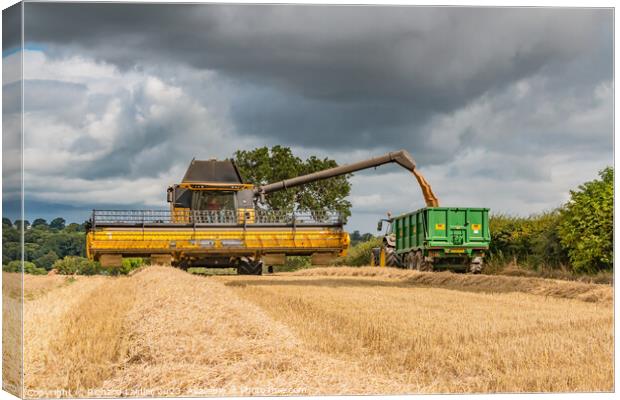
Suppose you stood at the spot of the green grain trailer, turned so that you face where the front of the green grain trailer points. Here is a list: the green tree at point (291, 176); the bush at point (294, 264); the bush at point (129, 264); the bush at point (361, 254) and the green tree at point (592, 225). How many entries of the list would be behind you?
1

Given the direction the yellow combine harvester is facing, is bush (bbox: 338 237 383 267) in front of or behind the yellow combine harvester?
behind

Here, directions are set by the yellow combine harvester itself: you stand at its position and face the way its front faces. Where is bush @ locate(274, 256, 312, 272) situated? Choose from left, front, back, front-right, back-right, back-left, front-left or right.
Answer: back

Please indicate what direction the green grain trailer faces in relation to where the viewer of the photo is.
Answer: facing away from the viewer and to the left of the viewer

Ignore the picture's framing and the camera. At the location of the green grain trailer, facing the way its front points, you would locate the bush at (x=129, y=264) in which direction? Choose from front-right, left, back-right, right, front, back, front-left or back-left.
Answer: front-left

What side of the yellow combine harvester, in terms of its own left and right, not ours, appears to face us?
front

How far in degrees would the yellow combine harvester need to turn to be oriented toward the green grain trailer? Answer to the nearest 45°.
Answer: approximately 135° to its left

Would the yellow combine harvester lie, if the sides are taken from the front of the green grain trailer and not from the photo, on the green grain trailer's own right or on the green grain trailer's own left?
on the green grain trailer's own left

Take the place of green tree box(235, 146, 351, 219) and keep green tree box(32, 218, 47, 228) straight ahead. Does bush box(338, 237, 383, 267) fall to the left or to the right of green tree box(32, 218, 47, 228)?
left

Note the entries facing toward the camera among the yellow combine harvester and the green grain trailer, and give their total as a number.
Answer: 1

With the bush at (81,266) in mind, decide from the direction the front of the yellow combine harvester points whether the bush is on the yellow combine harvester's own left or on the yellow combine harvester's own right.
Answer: on the yellow combine harvester's own right
